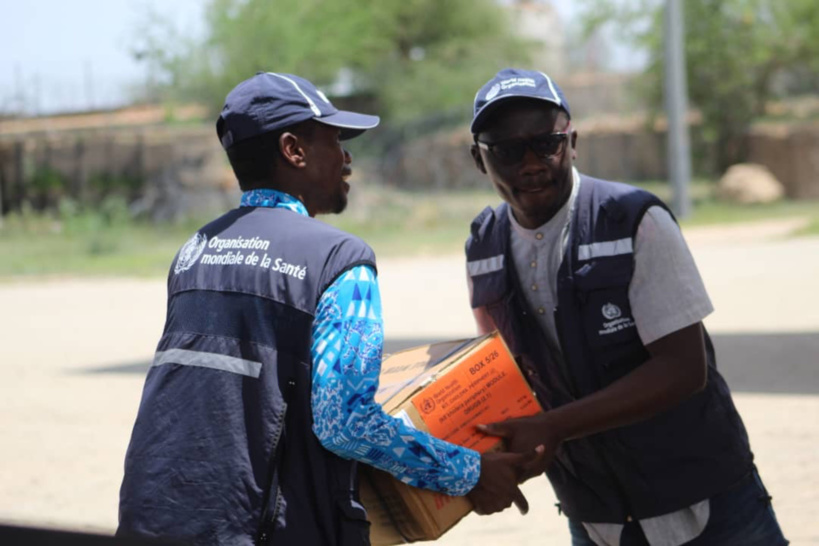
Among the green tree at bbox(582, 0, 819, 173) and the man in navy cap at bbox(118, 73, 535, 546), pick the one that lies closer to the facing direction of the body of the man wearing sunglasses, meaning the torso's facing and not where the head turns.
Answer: the man in navy cap

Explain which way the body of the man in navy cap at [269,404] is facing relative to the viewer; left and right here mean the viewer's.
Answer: facing away from the viewer and to the right of the viewer

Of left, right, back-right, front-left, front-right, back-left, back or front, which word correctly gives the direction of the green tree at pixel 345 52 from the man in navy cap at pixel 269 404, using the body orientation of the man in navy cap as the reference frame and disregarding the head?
front-left

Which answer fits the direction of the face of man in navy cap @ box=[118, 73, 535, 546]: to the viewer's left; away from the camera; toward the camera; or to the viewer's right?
to the viewer's right

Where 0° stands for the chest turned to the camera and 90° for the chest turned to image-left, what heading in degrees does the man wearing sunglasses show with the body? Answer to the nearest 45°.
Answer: approximately 45°

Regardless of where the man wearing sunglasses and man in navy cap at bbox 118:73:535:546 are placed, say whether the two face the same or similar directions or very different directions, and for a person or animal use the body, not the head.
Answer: very different directions

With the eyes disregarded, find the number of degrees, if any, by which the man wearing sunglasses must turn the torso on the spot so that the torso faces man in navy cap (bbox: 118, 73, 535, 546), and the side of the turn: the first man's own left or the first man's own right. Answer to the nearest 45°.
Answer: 0° — they already face them

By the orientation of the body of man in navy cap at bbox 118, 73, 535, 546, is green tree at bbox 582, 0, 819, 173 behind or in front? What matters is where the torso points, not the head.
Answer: in front
